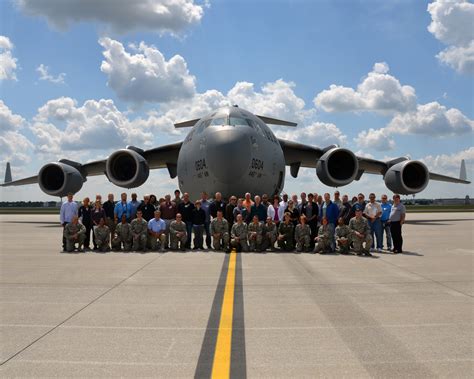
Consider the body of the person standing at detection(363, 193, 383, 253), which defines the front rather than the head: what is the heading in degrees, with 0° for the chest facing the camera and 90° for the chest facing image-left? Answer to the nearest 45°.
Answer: approximately 0°

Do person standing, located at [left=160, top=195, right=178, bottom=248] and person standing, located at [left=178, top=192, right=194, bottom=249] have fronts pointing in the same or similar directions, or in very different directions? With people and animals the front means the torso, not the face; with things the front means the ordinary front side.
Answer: same or similar directions

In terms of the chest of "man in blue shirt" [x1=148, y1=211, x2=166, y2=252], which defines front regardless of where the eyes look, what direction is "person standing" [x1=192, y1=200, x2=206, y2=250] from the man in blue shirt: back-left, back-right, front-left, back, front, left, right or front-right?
left

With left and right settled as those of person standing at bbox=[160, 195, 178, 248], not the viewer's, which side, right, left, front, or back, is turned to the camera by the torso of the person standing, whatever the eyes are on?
front

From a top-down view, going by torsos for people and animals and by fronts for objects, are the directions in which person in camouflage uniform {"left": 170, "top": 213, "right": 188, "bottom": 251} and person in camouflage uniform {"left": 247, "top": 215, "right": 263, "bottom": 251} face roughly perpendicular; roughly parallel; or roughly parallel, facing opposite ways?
roughly parallel

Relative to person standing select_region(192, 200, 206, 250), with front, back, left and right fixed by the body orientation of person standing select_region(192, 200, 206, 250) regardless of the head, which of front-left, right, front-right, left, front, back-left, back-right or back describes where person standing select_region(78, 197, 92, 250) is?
right

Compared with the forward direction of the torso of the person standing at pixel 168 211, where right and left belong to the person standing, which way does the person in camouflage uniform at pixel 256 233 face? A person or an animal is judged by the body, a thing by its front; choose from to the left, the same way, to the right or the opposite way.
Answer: the same way

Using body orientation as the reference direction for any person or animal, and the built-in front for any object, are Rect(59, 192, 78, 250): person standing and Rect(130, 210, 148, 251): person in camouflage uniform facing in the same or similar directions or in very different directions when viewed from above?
same or similar directions

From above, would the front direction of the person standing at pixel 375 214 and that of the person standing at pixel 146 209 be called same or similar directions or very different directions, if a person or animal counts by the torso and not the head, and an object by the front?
same or similar directions

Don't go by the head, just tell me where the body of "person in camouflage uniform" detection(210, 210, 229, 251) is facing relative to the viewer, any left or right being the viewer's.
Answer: facing the viewer

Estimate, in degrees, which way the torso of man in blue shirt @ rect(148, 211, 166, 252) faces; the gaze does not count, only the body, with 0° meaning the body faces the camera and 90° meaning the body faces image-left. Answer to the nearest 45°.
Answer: approximately 0°

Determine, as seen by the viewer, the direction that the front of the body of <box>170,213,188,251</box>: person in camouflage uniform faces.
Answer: toward the camera

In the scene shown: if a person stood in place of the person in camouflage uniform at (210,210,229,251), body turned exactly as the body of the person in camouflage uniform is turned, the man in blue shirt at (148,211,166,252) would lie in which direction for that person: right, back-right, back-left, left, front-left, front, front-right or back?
right

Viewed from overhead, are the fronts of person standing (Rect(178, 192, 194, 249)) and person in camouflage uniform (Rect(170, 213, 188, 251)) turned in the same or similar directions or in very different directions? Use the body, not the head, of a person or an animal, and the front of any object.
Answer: same or similar directions

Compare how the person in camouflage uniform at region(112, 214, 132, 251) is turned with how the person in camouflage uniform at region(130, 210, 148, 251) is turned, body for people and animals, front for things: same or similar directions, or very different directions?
same or similar directions
